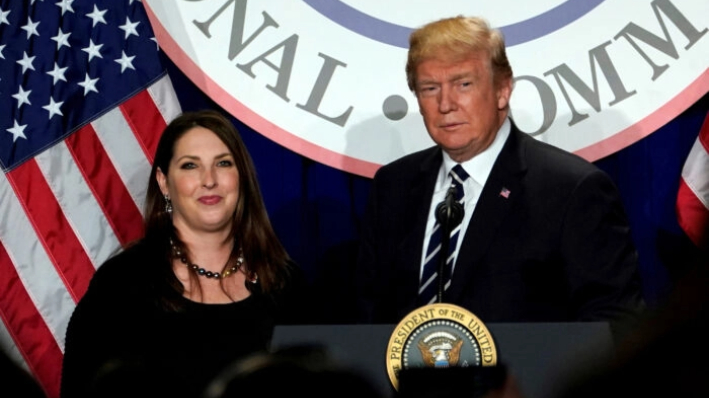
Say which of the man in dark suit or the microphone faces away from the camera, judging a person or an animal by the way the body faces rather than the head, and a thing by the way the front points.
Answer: the microphone

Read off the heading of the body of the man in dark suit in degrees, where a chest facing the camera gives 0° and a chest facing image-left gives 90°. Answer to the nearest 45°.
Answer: approximately 45°

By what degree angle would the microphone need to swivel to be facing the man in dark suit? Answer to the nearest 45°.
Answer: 0° — it already faces them

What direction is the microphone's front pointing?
away from the camera

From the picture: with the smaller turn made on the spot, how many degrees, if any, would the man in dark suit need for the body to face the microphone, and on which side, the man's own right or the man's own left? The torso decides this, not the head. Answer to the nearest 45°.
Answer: approximately 45° to the man's own left

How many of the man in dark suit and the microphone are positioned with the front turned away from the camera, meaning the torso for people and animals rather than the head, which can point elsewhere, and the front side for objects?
1

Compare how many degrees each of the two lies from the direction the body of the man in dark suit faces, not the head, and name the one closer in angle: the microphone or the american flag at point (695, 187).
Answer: the microphone
